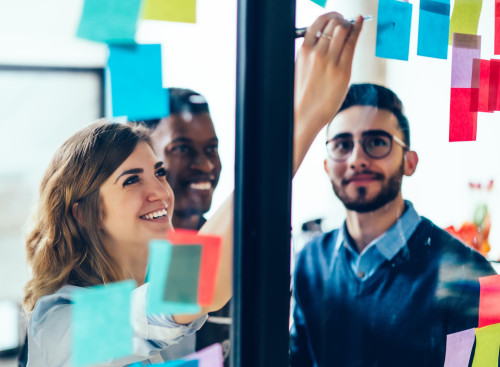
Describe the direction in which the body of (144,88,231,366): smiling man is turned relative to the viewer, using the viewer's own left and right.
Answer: facing the viewer and to the right of the viewer

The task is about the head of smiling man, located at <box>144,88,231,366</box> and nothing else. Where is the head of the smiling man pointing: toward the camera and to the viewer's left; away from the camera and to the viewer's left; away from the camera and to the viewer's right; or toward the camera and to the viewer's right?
toward the camera and to the viewer's right

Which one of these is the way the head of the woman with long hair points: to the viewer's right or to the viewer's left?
to the viewer's right

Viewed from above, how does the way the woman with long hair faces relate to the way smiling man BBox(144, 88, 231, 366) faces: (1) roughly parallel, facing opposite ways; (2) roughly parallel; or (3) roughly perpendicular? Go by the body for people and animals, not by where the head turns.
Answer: roughly parallel

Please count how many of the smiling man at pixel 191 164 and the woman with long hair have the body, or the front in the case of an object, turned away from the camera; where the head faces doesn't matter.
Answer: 0

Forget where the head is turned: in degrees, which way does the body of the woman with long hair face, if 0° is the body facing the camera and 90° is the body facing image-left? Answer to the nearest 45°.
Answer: approximately 315°
